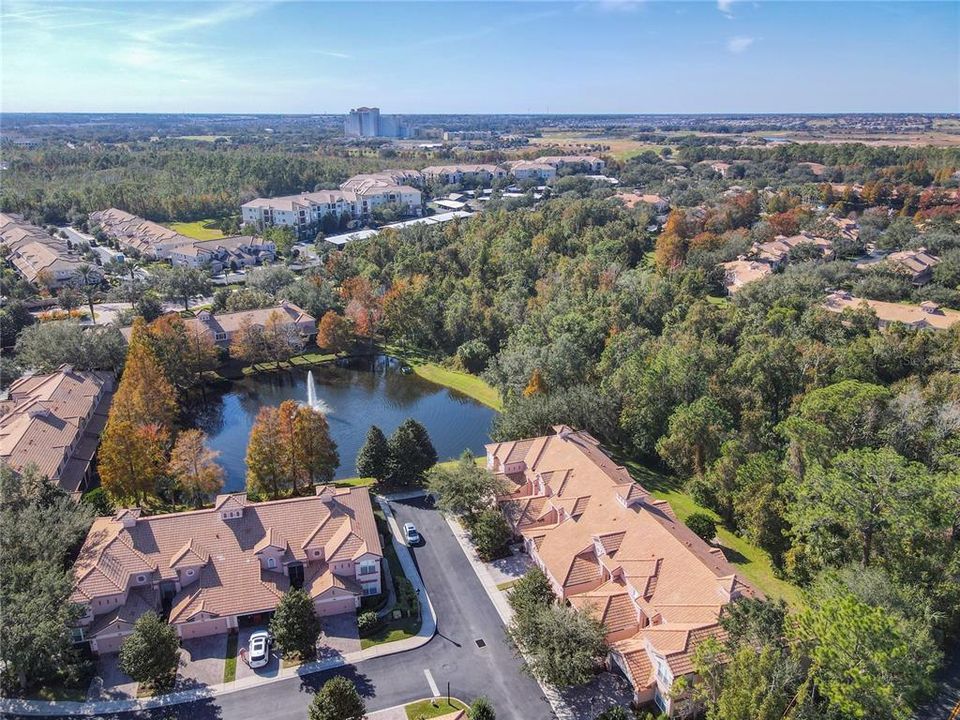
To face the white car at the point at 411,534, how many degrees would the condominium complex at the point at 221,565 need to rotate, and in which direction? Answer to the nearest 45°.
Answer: approximately 90° to its left

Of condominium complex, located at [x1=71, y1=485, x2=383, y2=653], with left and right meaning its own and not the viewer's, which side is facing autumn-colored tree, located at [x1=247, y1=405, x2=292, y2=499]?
back

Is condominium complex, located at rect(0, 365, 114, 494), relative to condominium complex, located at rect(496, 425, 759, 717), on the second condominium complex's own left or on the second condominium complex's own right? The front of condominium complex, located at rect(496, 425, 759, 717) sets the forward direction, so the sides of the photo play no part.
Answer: on the second condominium complex's own right

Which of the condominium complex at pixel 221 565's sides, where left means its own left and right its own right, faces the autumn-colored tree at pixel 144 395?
back

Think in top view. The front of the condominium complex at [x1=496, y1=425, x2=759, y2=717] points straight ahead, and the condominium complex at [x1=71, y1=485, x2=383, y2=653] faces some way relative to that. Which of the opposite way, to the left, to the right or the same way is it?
to the left

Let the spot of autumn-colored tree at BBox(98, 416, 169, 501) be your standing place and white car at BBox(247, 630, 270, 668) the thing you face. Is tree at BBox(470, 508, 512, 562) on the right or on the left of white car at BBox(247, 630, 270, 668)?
left

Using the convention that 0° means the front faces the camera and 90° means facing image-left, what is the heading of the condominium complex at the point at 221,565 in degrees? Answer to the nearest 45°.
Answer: approximately 0°

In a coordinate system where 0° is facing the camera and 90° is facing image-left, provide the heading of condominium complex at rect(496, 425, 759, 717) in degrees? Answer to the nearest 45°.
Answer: approximately 45°

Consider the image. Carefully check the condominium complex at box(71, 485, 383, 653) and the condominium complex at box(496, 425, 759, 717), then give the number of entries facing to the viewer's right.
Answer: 0

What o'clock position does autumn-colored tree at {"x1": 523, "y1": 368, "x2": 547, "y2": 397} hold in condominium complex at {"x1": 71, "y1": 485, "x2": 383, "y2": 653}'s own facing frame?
The autumn-colored tree is roughly at 8 o'clock from the condominium complex.

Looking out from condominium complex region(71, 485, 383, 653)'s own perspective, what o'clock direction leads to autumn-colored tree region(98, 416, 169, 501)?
The autumn-colored tree is roughly at 5 o'clock from the condominium complex.
